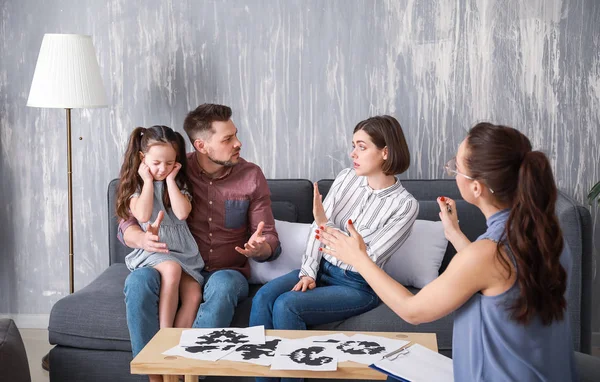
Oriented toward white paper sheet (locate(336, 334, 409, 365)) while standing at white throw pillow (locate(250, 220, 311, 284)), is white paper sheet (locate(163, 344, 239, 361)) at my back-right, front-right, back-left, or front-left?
front-right

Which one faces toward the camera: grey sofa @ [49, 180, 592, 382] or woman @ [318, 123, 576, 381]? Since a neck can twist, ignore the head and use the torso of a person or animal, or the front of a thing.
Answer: the grey sofa

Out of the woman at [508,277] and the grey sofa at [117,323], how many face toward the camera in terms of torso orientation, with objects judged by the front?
1

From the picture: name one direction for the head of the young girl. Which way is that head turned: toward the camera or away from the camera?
toward the camera

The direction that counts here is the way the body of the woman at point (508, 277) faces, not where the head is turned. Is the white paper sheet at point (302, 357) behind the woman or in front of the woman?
in front

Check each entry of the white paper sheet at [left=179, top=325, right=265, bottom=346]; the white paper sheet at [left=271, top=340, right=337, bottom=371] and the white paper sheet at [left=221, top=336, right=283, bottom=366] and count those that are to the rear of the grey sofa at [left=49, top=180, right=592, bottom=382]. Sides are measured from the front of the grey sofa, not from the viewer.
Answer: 0

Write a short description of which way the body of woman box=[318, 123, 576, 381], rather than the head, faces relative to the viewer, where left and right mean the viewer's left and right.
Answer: facing away from the viewer and to the left of the viewer

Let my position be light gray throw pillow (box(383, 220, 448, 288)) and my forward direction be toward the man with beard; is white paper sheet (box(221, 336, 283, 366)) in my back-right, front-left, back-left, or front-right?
front-left

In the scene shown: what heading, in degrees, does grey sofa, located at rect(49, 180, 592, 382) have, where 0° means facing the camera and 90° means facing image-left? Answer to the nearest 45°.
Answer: approximately 0°

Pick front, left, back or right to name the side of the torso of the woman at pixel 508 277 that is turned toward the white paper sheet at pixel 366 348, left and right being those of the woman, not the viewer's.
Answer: front

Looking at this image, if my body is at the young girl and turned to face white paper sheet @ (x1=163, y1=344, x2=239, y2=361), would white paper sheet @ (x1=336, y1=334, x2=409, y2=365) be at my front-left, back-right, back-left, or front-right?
front-left
